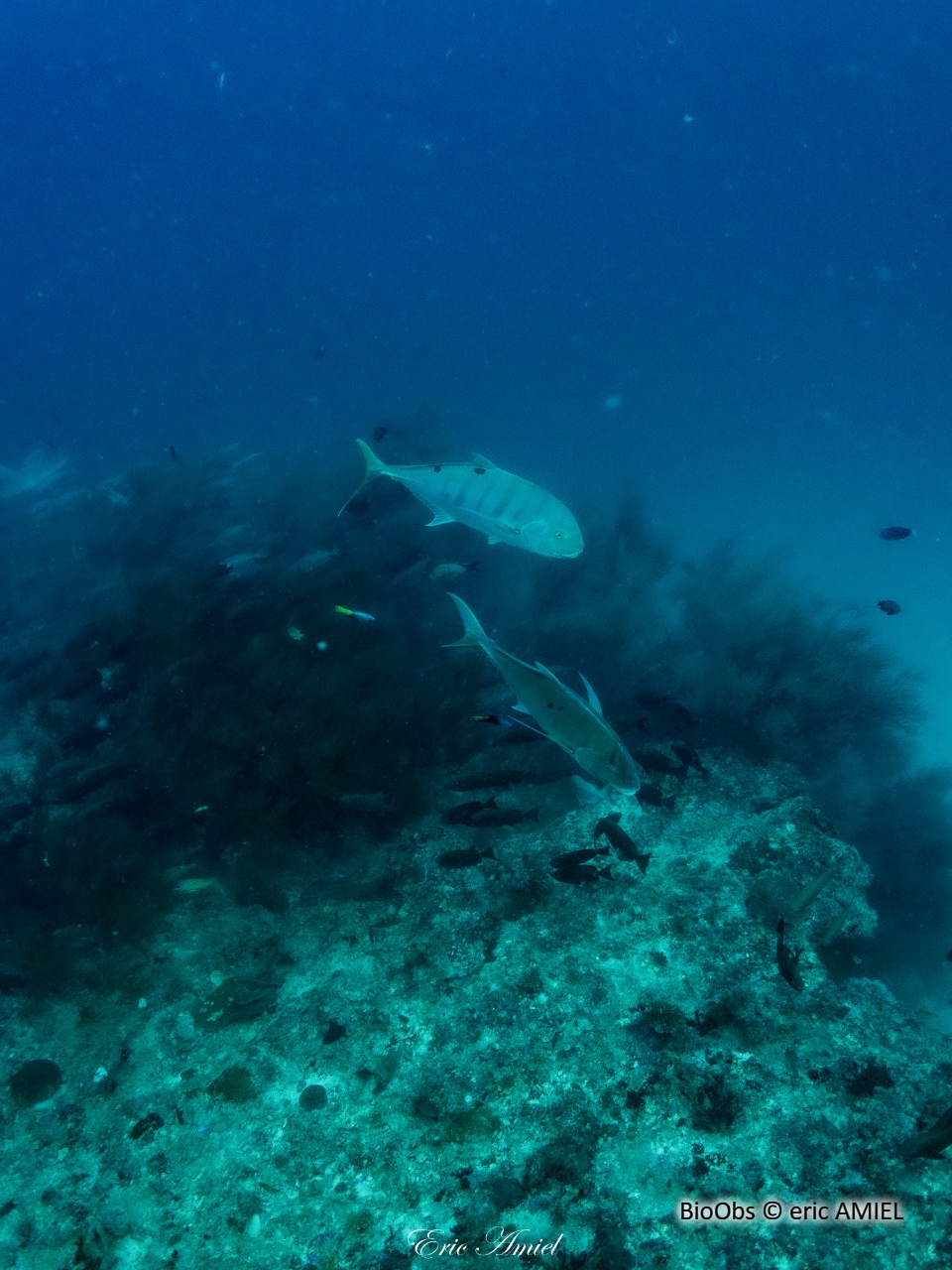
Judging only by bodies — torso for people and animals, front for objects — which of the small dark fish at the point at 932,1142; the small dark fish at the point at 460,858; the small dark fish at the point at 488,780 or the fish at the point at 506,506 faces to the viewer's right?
the fish

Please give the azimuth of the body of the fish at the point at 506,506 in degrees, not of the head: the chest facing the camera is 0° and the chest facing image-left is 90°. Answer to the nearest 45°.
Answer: approximately 270°

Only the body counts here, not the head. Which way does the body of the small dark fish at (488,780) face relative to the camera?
to the viewer's left

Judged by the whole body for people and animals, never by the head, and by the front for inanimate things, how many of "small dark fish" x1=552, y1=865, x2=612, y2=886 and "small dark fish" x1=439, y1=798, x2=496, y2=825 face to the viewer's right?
0

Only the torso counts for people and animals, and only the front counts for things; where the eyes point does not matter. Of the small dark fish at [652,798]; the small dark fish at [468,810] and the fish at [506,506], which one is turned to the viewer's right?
the fish

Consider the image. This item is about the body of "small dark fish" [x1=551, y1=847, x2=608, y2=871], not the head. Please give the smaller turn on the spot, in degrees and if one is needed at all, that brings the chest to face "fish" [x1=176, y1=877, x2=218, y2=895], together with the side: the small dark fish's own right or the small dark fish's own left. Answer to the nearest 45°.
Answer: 0° — it already faces it

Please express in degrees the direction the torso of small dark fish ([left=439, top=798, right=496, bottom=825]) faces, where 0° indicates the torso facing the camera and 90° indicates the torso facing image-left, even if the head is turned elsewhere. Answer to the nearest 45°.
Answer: approximately 90°

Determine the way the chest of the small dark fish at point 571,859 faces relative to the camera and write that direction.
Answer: to the viewer's left

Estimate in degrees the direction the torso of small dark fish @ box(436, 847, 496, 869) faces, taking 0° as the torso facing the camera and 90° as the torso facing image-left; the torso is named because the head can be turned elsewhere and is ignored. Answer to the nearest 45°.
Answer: approximately 90°

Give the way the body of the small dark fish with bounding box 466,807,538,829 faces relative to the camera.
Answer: to the viewer's left
